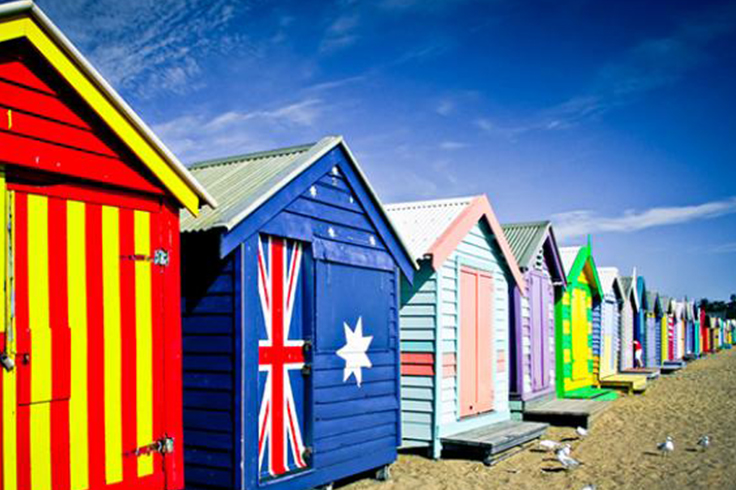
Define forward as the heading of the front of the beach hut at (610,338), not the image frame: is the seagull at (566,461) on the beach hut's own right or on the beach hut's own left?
on the beach hut's own right

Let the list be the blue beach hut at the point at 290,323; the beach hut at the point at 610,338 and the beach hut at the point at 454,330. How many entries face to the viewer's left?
0

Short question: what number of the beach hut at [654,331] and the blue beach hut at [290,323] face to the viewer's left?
0
